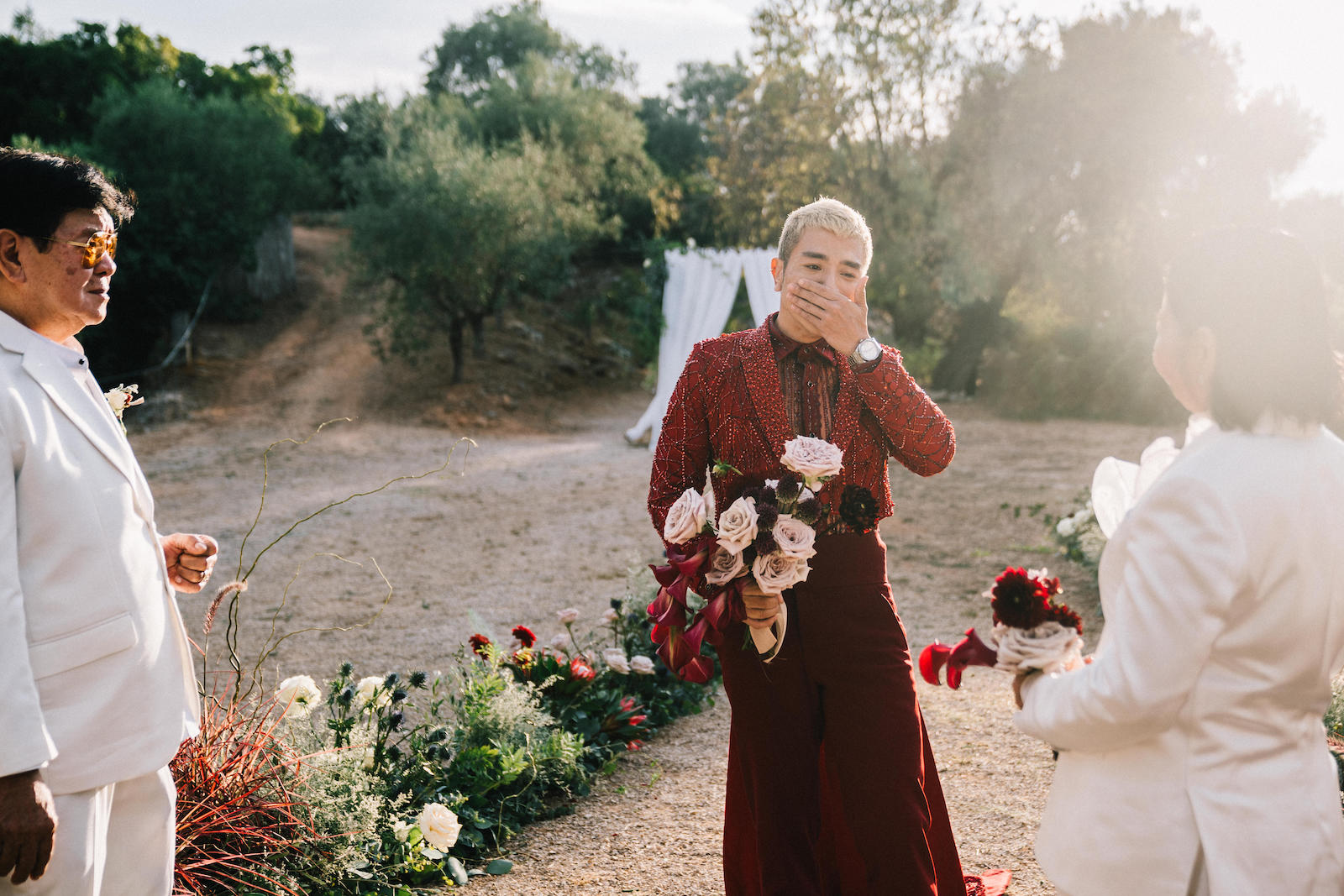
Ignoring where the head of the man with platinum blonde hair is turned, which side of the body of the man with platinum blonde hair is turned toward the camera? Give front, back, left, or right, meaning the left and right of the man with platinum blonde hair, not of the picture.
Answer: front

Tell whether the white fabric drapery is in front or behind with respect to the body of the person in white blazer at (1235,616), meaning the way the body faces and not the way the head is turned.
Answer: in front

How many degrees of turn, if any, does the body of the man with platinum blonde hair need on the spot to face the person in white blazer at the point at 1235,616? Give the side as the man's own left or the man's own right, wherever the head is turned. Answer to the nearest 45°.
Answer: approximately 45° to the man's own left

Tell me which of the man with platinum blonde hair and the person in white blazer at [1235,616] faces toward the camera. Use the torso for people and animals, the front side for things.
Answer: the man with platinum blonde hair

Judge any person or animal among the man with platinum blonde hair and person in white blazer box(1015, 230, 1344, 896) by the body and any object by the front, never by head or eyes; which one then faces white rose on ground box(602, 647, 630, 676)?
the person in white blazer

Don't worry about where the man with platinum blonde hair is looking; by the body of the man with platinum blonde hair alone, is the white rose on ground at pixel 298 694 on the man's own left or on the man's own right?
on the man's own right

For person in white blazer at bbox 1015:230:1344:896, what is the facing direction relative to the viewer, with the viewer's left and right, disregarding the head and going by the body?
facing away from the viewer and to the left of the viewer

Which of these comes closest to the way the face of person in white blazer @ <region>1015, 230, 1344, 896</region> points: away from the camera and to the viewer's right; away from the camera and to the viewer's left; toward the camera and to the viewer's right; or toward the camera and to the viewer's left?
away from the camera and to the viewer's left

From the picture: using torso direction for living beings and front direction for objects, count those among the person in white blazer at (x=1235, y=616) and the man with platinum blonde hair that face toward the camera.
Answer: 1

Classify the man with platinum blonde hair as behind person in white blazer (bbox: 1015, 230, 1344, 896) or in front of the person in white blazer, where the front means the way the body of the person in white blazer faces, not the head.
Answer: in front

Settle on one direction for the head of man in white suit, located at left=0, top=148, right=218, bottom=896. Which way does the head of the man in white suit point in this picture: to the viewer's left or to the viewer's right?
to the viewer's right

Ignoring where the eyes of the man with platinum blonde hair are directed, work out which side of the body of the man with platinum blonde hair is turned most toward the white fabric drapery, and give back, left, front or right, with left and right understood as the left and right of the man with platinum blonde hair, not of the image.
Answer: back

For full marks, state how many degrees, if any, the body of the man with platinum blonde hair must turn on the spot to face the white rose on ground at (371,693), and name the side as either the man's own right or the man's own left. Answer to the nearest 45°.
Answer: approximately 135° to the man's own right
